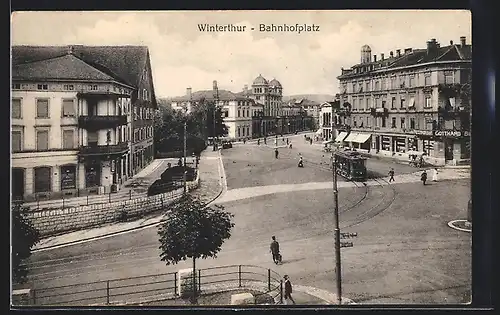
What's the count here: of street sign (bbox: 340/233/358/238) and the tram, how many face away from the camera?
0

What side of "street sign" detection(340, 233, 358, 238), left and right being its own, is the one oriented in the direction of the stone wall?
right

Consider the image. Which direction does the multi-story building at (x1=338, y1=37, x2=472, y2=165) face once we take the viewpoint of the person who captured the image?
facing the viewer and to the left of the viewer

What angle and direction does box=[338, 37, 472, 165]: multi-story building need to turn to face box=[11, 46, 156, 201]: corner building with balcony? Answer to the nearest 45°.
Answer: approximately 45° to its right

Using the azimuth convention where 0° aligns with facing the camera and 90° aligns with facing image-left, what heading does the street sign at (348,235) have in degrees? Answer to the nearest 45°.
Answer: approximately 0°
